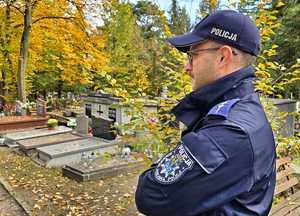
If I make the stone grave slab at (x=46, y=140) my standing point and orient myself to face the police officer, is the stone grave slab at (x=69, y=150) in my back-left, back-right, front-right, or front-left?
front-left

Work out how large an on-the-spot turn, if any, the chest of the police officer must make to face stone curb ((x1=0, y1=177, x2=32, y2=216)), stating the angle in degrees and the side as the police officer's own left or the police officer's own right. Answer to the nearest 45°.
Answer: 0° — they already face it

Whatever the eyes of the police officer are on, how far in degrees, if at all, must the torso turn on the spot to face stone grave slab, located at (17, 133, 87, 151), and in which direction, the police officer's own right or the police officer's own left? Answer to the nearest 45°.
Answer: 0° — they already face it

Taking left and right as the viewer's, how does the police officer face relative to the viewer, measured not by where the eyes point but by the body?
facing away from the viewer and to the left of the viewer

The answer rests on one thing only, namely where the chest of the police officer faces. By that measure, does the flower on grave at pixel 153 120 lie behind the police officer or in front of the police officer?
in front

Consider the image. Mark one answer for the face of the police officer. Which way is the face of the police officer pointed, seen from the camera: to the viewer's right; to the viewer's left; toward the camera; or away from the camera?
to the viewer's left

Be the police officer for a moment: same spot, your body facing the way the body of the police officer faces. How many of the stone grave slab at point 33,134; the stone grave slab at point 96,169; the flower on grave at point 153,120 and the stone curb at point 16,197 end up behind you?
0

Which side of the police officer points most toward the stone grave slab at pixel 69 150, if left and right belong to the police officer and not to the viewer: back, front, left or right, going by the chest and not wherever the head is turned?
front

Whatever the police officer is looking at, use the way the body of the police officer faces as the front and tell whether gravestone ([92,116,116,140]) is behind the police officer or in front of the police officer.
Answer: in front

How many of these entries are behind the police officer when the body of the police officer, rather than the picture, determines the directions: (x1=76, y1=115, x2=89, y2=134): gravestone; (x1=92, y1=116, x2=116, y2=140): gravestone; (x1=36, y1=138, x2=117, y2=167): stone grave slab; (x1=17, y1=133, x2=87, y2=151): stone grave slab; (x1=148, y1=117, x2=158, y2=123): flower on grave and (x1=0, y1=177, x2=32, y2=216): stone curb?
0

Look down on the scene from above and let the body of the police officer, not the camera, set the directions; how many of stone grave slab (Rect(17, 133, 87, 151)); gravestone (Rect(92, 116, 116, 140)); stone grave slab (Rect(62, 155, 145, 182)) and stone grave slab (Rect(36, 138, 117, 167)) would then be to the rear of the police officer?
0
